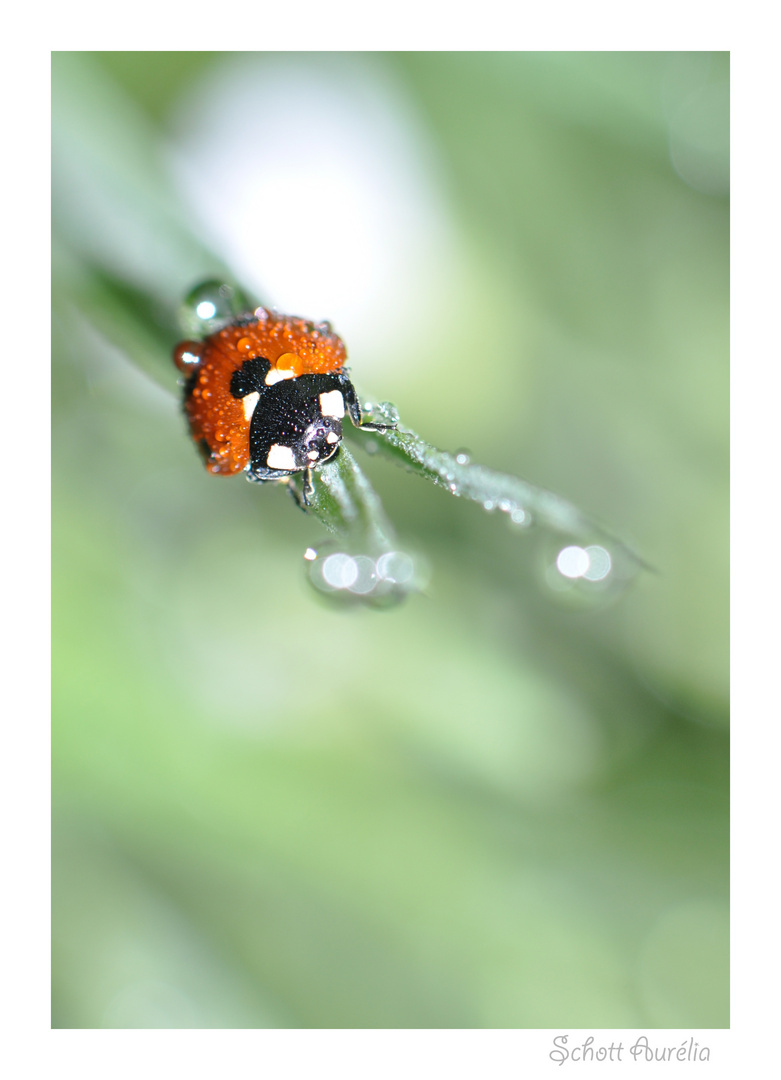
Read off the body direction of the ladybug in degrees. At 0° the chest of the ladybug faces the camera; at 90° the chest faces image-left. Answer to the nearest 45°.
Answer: approximately 315°
